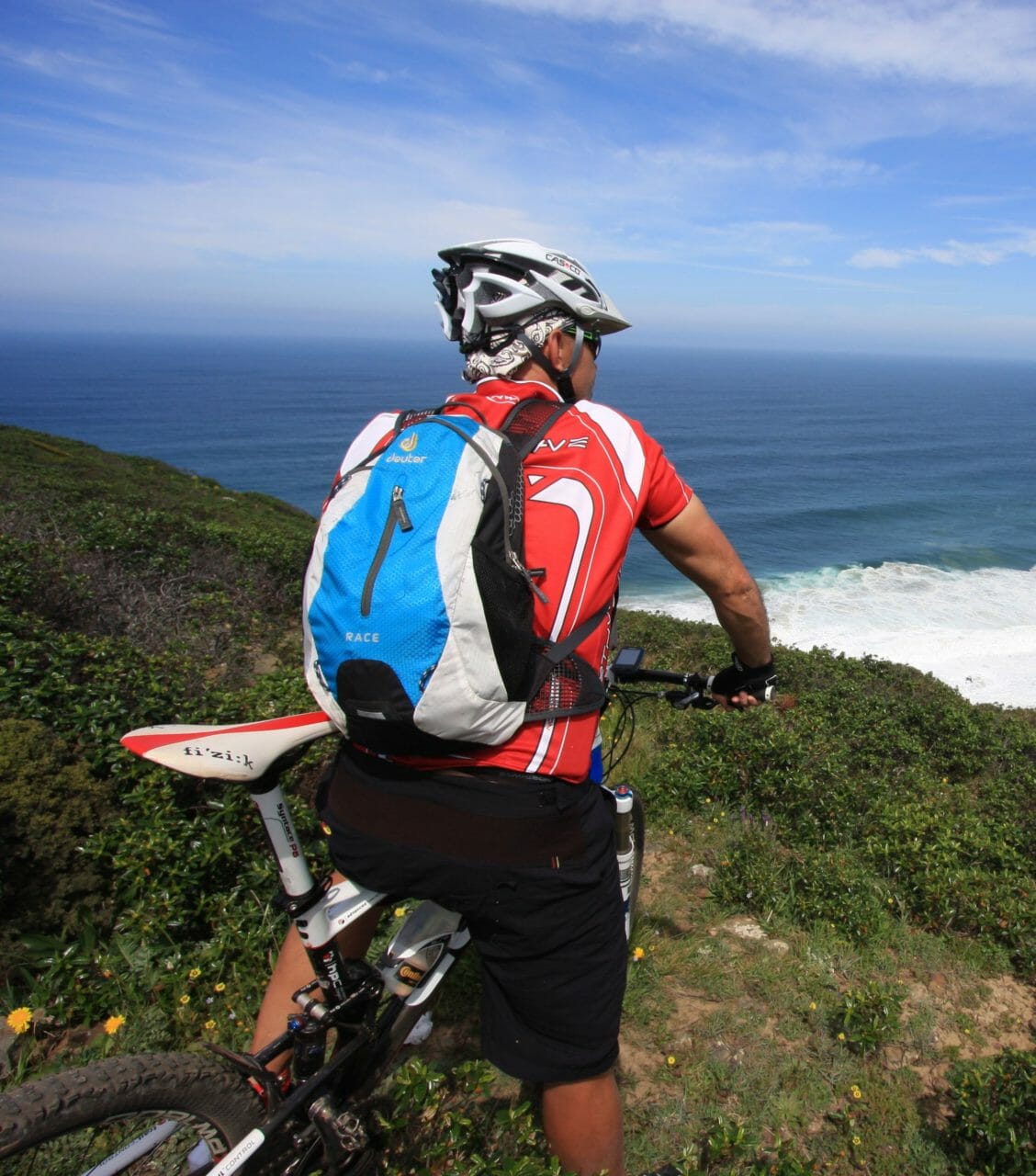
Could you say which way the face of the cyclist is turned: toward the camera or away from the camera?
away from the camera

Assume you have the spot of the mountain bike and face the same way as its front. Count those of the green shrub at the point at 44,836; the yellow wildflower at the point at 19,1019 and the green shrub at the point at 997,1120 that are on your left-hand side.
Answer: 2

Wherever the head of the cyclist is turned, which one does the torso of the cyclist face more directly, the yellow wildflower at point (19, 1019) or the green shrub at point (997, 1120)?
the green shrub

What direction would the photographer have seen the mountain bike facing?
facing away from the viewer and to the right of the viewer

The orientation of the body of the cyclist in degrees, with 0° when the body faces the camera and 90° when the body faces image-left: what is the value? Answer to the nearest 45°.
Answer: approximately 225°
